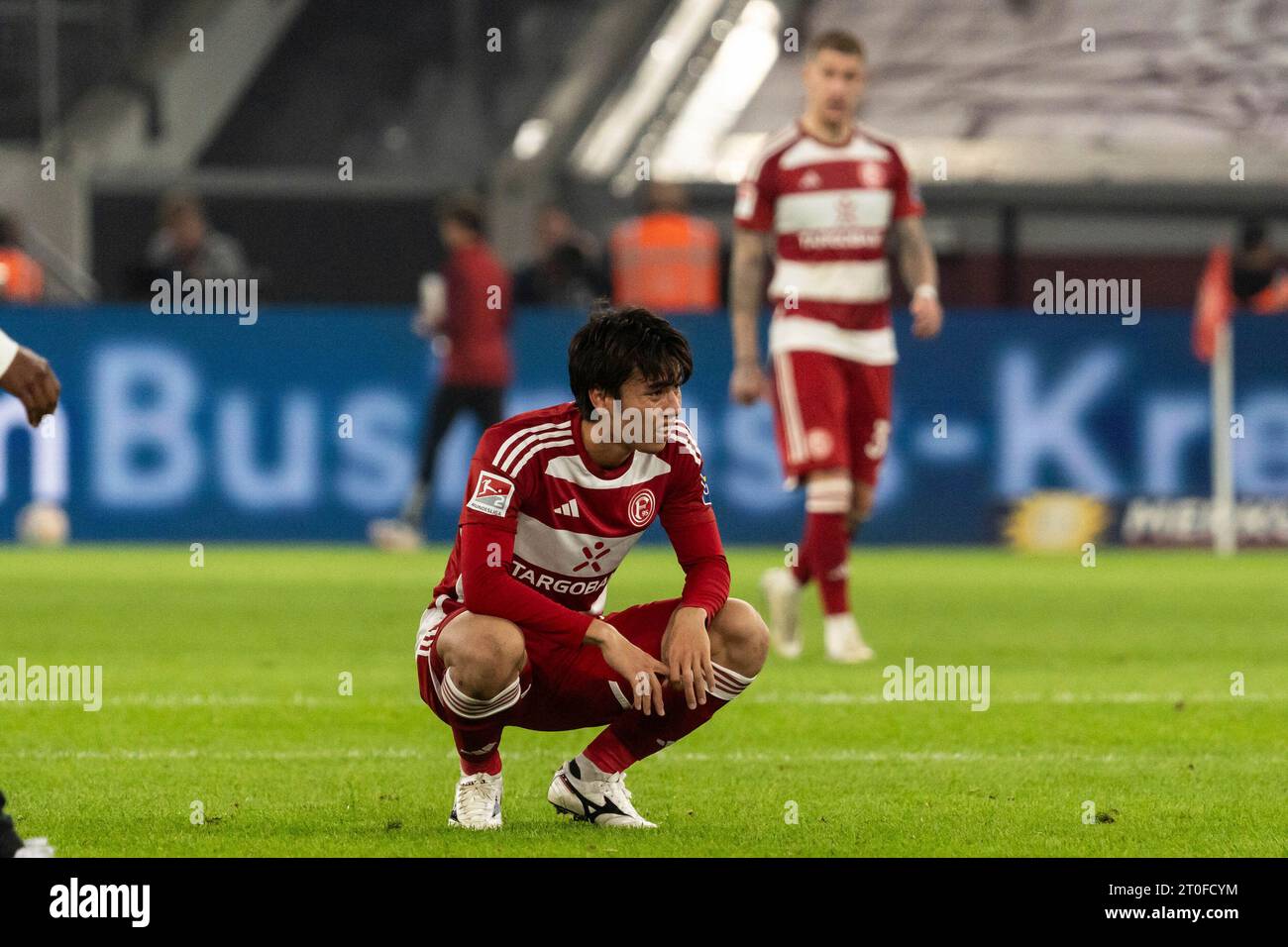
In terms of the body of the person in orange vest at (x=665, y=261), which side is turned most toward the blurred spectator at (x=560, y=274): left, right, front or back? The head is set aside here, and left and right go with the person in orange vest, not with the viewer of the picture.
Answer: left

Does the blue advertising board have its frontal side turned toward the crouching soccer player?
yes

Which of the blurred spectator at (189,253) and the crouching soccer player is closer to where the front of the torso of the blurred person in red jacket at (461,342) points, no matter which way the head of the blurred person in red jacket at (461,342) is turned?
the blurred spectator

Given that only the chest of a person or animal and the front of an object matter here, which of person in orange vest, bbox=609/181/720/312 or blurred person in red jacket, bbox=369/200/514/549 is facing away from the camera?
the person in orange vest

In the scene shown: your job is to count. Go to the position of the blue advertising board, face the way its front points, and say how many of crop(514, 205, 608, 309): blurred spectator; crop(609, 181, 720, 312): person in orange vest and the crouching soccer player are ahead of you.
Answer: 1

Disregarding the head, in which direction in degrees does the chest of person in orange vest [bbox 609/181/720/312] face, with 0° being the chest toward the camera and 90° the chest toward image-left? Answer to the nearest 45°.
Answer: approximately 180°

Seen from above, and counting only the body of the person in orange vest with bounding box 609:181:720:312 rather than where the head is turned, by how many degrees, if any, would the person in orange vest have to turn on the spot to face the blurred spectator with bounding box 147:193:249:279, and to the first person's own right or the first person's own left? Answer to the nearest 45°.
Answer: approximately 90° to the first person's own left

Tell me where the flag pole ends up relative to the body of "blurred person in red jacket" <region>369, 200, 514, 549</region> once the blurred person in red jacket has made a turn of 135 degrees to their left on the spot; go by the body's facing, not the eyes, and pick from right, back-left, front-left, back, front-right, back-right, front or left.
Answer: front-left

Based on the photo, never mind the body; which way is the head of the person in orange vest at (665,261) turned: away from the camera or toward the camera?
away from the camera

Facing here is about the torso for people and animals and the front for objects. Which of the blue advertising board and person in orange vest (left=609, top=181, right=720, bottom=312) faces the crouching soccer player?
the blue advertising board
